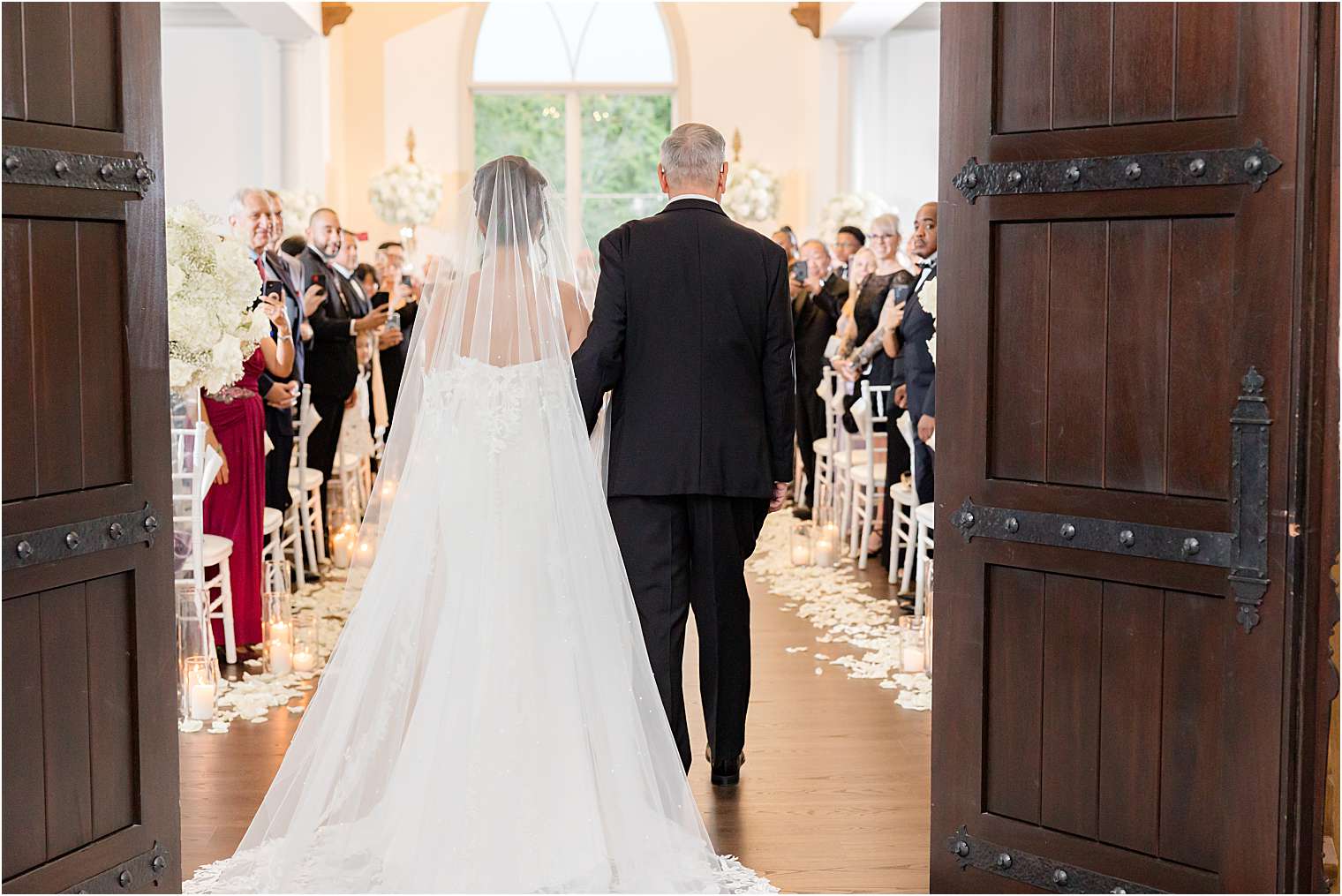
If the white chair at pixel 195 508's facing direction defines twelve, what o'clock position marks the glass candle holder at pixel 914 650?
The glass candle holder is roughly at 2 o'clock from the white chair.

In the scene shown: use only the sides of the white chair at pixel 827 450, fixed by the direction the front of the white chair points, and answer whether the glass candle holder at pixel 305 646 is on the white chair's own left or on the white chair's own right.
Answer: on the white chair's own left

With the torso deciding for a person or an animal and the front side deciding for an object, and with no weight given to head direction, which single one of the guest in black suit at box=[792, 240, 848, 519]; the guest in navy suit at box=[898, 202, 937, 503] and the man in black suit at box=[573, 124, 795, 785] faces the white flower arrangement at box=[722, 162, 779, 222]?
the man in black suit

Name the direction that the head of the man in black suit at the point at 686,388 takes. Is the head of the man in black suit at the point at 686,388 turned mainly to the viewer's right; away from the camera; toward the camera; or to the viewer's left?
away from the camera

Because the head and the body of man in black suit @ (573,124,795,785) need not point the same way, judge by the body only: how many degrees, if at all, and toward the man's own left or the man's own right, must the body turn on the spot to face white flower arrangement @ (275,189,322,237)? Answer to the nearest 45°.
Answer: approximately 45° to the man's own left

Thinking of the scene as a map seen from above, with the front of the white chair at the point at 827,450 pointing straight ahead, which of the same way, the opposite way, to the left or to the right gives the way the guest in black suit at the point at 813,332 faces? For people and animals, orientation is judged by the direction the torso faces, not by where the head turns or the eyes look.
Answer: to the left

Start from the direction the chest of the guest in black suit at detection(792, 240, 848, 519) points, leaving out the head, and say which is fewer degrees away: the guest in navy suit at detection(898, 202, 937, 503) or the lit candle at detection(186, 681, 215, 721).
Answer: the lit candle

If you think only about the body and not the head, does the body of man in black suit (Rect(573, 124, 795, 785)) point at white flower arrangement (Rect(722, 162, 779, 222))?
yes

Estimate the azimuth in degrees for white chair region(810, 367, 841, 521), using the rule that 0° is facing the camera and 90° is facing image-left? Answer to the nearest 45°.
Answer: approximately 135°

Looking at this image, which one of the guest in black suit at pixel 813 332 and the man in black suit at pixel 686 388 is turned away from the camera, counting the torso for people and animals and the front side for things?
the man in black suit
